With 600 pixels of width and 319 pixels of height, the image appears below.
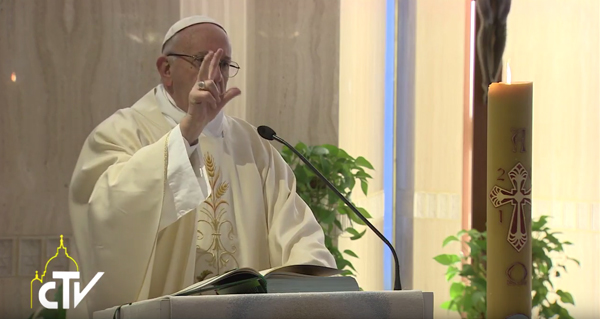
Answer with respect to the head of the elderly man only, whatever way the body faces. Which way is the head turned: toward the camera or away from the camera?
toward the camera

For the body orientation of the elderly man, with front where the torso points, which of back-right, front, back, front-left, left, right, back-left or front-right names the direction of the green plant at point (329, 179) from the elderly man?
left

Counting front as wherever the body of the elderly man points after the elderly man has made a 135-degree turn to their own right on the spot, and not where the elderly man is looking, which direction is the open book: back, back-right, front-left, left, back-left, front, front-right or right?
left

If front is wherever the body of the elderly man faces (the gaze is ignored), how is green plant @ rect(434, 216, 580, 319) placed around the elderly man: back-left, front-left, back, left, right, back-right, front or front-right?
left

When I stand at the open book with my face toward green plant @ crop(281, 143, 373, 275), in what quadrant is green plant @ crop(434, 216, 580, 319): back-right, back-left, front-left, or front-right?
front-right

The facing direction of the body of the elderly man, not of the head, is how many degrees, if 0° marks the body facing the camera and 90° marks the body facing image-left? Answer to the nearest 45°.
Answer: approximately 315°
